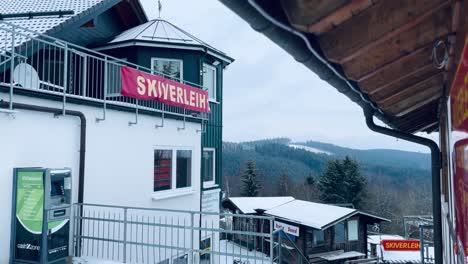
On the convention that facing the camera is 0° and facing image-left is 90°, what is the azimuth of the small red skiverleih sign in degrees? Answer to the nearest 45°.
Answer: approximately 0°

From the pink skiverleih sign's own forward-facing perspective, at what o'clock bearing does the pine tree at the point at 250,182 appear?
The pine tree is roughly at 8 o'clock from the pink skiverleih sign.

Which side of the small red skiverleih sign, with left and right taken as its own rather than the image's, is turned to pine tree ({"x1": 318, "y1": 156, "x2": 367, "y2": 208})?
back

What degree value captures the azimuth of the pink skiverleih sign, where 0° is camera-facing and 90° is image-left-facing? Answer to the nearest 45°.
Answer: approximately 315°

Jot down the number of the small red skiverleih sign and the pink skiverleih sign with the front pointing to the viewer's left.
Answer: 0

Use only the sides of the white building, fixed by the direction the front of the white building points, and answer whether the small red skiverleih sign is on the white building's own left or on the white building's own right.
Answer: on the white building's own left

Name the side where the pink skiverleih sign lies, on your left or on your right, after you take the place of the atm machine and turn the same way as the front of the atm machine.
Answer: on your left

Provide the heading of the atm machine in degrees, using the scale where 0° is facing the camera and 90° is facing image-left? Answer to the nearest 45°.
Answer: approximately 315°
